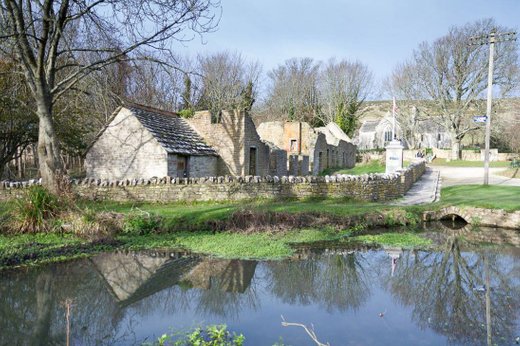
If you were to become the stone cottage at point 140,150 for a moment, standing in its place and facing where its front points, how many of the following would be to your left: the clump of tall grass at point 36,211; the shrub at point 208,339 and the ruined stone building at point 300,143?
1

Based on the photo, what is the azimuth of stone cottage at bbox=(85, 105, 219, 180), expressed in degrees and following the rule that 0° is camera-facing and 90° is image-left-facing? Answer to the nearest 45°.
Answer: approximately 315°

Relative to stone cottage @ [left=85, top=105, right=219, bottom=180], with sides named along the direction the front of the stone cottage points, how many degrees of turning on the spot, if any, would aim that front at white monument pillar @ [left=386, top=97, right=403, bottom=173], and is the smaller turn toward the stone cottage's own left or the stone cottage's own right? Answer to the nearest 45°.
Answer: approximately 45° to the stone cottage's own left

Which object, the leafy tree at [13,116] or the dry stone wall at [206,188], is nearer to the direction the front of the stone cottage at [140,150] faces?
the dry stone wall

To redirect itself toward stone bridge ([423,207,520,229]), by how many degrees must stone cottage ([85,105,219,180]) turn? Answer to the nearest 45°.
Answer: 0° — it already faces it

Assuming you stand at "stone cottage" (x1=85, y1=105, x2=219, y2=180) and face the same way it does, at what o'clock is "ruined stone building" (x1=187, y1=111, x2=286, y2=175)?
The ruined stone building is roughly at 10 o'clock from the stone cottage.

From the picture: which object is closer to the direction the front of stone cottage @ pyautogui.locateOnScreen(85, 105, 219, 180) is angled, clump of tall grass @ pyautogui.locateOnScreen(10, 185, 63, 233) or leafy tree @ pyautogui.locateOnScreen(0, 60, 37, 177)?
the clump of tall grass

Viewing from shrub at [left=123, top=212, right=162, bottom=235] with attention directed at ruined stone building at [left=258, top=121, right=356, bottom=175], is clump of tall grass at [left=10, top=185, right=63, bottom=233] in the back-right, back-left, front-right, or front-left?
back-left

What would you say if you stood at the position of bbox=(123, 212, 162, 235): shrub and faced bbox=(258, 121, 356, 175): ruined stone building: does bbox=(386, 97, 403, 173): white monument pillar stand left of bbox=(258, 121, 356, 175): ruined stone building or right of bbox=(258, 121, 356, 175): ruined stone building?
right

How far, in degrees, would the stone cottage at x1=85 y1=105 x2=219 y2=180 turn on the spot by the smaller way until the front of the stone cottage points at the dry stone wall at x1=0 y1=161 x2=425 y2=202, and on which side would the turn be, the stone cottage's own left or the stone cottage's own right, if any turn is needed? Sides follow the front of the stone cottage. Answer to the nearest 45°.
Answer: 0° — it already faces it

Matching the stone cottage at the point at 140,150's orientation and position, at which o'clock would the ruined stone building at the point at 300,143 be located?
The ruined stone building is roughly at 9 o'clock from the stone cottage.
